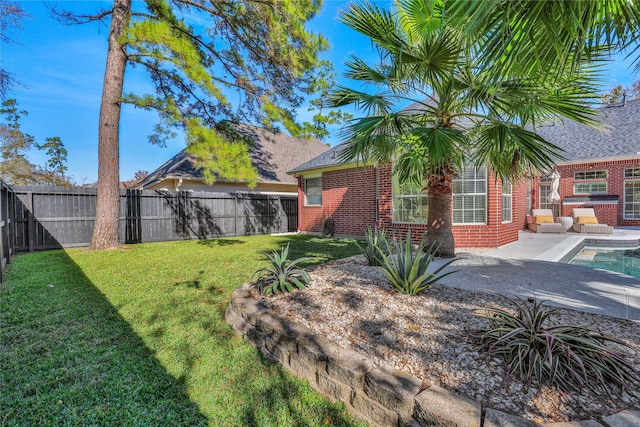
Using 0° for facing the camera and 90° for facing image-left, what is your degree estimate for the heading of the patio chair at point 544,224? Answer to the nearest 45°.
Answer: approximately 315°

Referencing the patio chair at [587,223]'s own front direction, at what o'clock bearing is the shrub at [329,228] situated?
The shrub is roughly at 3 o'clock from the patio chair.

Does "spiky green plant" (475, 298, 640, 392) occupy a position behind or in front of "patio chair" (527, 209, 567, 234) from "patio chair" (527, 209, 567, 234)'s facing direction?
in front

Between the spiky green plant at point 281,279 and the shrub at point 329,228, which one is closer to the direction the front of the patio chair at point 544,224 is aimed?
the spiky green plant

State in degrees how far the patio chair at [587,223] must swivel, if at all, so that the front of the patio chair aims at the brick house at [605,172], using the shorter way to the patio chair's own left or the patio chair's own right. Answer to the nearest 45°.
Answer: approximately 135° to the patio chair's own left

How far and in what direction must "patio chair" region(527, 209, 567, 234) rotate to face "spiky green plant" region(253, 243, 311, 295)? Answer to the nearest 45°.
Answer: approximately 45° to its right

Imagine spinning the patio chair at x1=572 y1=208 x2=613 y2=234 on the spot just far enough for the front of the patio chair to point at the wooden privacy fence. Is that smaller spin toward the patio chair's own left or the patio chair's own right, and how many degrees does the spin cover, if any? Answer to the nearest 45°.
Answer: approximately 90° to the patio chair's own right

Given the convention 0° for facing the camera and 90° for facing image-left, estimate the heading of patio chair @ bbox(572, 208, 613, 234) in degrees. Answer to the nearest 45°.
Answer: approximately 315°

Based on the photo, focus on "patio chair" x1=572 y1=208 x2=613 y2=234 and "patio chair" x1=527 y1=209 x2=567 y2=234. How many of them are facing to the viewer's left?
0

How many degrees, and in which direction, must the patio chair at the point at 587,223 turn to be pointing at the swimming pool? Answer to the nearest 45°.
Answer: approximately 45° to its right

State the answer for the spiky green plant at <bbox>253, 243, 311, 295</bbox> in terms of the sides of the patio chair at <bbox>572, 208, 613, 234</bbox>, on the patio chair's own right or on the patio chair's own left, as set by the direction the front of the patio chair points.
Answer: on the patio chair's own right

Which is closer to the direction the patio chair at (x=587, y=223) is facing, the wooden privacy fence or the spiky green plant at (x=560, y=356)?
the spiky green plant

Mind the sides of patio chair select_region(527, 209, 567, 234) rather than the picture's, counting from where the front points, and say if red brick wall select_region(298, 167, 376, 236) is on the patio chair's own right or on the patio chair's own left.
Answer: on the patio chair's own right

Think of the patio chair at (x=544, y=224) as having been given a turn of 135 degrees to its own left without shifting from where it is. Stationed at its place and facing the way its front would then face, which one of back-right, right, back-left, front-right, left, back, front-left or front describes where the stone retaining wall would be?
back
